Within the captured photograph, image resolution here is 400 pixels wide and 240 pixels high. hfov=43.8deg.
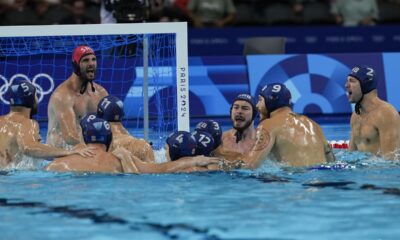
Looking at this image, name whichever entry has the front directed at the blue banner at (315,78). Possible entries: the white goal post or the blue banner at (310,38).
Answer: the blue banner at (310,38)

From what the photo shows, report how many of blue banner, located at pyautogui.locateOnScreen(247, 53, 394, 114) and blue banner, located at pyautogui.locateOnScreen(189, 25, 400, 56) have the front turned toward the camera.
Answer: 2

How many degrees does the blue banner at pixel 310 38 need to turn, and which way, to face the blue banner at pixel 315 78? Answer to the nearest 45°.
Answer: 0° — it already faces it

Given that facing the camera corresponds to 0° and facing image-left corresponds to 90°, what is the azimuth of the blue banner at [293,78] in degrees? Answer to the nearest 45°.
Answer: approximately 0°

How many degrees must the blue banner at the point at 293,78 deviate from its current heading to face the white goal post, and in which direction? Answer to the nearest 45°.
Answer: approximately 45° to its right
